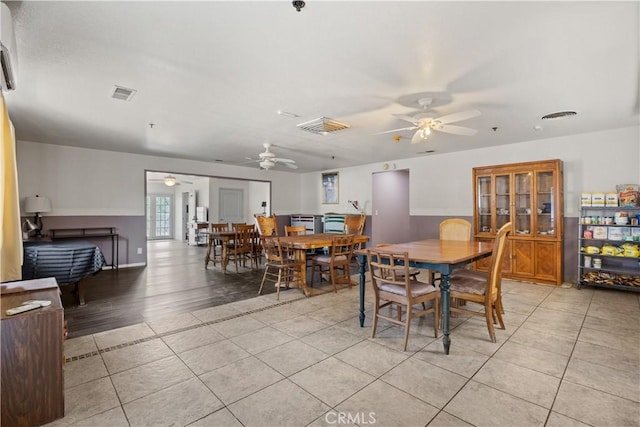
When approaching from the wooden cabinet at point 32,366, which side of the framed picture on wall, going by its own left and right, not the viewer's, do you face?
front

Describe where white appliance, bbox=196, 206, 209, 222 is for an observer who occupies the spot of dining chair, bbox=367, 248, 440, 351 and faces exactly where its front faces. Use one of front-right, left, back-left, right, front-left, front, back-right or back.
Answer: left

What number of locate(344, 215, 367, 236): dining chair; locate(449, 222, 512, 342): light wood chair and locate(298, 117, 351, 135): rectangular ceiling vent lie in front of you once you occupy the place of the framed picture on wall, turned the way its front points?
3

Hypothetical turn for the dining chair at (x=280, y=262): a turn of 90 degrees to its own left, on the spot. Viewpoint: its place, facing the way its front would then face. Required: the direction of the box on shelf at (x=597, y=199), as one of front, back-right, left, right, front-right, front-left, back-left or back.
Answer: back-right

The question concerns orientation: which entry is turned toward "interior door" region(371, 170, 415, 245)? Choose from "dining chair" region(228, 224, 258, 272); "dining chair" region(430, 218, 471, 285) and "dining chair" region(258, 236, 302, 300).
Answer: "dining chair" region(258, 236, 302, 300)

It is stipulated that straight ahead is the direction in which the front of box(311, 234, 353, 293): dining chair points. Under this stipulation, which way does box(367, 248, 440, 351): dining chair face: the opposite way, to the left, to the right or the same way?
to the right

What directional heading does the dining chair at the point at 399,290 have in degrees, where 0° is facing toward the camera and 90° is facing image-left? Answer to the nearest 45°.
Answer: approximately 225°

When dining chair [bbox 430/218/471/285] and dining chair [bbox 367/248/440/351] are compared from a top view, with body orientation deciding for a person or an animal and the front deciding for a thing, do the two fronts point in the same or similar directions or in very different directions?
very different directions

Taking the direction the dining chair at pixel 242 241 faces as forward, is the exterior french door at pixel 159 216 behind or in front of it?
in front

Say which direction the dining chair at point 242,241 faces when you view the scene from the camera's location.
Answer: facing away from the viewer and to the left of the viewer

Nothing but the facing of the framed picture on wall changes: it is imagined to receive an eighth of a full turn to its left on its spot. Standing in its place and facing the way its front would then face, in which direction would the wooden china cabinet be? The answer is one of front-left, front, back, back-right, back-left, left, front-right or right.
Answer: front

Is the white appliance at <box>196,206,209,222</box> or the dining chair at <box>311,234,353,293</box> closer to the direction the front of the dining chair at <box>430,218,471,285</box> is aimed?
the dining chair
